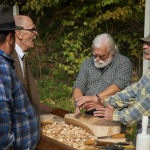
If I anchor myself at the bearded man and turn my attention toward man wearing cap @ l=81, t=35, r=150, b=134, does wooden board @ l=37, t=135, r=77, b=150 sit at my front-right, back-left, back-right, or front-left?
front-right

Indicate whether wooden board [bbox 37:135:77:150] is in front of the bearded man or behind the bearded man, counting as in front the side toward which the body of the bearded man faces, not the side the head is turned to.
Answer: in front

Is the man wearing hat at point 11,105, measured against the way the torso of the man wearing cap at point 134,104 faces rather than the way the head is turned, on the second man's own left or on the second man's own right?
on the second man's own left

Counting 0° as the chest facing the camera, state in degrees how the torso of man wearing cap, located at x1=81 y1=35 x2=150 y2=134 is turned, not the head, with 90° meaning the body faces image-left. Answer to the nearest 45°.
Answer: approximately 90°

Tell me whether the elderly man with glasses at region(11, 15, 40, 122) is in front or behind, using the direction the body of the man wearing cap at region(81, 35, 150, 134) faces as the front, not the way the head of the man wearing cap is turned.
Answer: in front

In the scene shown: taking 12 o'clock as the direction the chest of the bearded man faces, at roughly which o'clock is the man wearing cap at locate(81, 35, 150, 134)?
The man wearing cap is roughly at 10 o'clock from the bearded man.

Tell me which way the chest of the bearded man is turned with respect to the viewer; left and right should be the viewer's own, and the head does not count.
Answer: facing the viewer and to the left of the viewer

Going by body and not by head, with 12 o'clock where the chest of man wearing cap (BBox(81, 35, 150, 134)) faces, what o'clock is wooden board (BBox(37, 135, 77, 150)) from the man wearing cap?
The wooden board is roughly at 11 o'clock from the man wearing cap.

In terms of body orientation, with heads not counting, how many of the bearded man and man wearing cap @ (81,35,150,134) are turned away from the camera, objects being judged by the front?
0

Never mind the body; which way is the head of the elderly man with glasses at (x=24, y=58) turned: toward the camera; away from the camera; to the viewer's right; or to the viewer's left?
to the viewer's right
